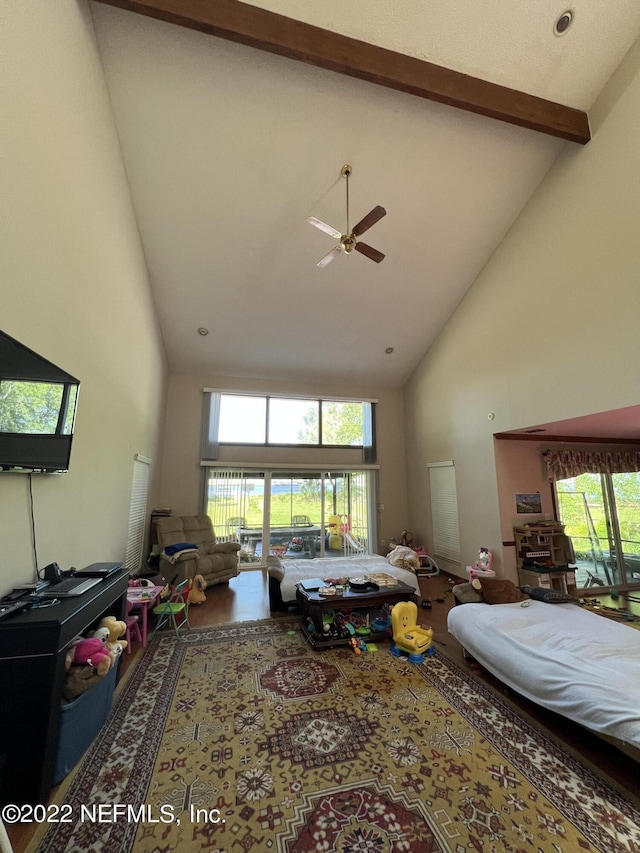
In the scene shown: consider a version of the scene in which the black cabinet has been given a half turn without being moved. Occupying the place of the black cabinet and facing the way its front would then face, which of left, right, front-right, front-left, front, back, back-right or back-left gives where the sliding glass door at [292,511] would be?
back-right

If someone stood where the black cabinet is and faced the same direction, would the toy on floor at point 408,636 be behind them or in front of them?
in front

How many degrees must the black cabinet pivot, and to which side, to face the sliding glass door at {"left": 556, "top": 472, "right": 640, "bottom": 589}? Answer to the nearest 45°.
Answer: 0° — it already faces it

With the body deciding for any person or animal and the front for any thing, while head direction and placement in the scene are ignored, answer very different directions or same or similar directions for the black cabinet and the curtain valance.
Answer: very different directions

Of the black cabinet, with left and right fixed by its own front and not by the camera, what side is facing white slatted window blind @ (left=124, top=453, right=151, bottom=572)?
left

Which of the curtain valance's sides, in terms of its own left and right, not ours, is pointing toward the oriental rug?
front

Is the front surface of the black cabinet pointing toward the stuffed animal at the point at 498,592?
yes

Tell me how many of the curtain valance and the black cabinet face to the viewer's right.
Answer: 1

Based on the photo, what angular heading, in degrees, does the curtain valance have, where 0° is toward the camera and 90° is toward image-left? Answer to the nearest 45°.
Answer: approximately 0°

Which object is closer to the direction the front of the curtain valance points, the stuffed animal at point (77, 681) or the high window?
the stuffed animal

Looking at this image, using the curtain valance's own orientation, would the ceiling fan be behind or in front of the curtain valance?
in front

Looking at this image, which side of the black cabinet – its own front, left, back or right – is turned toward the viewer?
right

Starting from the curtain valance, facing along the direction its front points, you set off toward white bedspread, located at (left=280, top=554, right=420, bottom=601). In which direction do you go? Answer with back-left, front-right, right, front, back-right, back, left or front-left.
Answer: front-right

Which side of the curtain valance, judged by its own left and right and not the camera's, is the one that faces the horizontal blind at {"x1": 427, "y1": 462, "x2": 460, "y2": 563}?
right
